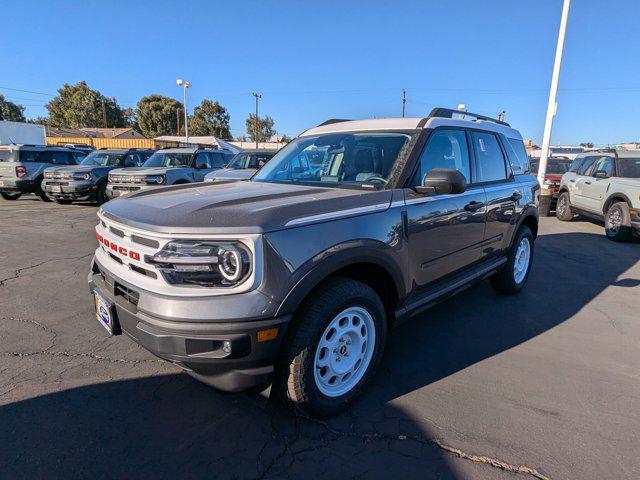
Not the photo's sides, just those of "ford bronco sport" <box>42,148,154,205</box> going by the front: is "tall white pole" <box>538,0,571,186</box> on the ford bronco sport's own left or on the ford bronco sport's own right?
on the ford bronco sport's own left

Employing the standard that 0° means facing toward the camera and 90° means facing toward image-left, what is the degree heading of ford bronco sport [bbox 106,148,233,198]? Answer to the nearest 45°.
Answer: approximately 45°

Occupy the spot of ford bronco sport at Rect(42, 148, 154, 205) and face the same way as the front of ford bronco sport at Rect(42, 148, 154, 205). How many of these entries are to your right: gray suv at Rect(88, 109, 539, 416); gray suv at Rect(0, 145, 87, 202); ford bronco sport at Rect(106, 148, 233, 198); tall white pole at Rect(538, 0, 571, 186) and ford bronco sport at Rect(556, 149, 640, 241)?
1

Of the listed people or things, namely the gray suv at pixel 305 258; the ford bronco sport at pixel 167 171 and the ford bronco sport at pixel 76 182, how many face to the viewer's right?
0

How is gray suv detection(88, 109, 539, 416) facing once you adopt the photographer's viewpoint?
facing the viewer and to the left of the viewer

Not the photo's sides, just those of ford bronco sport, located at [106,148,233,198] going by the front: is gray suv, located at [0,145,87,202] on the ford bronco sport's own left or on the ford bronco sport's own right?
on the ford bronco sport's own right

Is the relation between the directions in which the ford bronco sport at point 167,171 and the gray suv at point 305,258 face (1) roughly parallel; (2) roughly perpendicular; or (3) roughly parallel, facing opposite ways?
roughly parallel

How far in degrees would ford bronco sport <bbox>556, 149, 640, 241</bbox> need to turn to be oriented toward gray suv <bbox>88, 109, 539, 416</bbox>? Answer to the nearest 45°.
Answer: approximately 45° to its right

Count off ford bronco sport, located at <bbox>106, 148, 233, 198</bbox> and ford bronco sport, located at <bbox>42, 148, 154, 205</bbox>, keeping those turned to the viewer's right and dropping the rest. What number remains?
0

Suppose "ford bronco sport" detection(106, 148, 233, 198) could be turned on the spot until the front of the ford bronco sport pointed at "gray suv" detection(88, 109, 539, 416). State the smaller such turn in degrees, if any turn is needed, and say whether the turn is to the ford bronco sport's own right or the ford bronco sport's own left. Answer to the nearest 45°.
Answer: approximately 45° to the ford bronco sport's own left

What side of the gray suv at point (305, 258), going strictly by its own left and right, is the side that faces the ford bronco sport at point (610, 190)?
back

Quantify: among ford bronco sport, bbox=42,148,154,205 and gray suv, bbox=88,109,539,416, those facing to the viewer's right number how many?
0

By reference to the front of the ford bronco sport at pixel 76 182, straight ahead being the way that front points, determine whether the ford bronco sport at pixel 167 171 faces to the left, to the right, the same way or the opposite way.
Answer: the same way

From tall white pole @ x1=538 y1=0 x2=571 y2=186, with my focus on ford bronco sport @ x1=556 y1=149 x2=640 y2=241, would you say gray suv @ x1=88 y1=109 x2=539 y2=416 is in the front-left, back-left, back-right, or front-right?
front-right

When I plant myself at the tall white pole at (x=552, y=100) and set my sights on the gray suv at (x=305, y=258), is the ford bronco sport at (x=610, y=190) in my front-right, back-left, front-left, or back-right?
front-left

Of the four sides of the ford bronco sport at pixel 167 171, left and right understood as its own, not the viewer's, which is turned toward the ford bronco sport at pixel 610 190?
left
